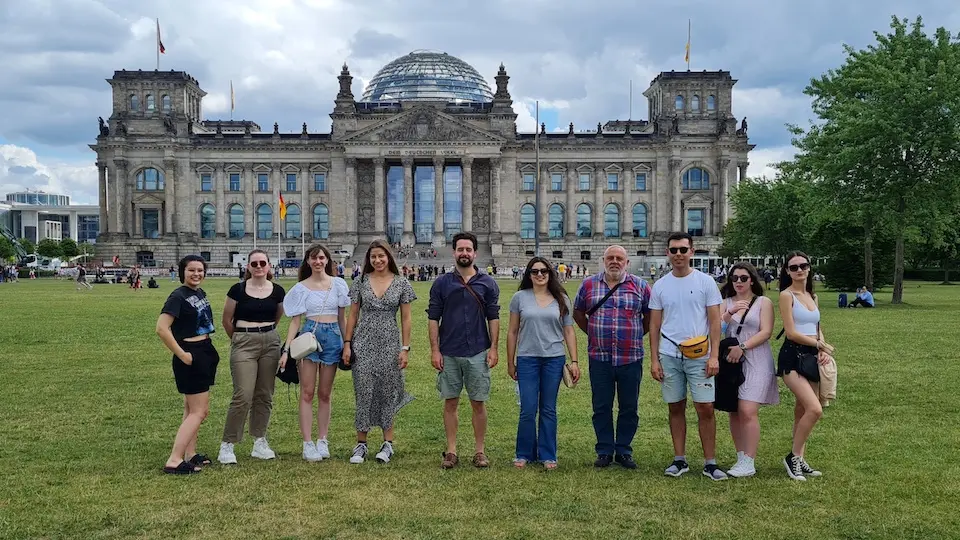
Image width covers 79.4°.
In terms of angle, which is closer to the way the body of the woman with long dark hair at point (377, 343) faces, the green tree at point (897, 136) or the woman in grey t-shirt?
the woman in grey t-shirt

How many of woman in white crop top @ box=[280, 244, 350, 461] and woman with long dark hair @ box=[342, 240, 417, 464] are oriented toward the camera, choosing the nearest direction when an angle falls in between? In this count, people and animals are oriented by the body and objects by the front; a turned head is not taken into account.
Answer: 2
